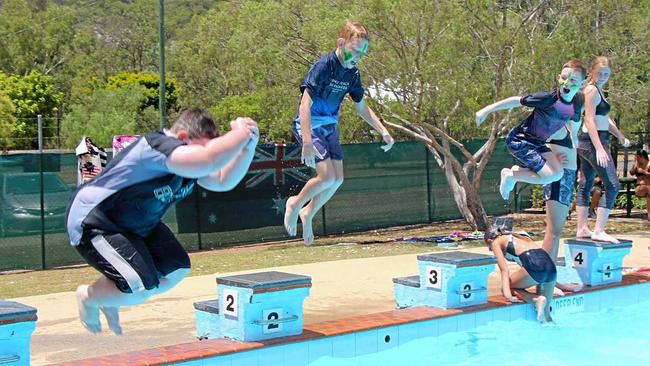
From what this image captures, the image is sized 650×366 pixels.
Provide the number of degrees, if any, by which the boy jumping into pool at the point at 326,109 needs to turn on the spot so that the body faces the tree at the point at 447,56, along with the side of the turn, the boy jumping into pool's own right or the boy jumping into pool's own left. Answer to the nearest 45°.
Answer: approximately 135° to the boy jumping into pool's own left

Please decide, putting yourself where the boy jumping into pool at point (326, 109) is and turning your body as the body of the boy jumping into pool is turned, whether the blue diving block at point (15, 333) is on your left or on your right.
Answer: on your right

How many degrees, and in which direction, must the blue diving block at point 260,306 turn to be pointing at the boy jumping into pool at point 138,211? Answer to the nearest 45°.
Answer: approximately 45° to its right

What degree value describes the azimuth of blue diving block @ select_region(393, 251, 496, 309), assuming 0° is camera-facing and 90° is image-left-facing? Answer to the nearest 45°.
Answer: approximately 315°

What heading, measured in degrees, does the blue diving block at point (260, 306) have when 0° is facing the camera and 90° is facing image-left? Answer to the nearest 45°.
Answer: approximately 315°

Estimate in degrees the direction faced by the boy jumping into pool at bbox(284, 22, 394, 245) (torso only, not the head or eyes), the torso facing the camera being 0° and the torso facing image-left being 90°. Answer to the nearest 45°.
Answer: approximately 315°
